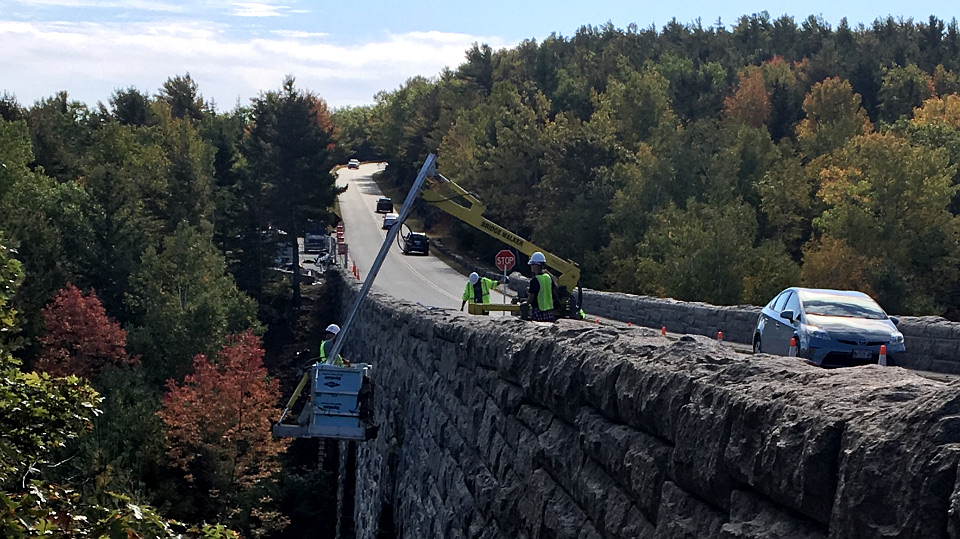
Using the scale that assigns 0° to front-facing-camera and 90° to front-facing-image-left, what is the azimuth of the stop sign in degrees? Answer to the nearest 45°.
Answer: approximately 0°

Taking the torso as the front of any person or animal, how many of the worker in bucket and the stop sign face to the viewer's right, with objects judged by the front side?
1

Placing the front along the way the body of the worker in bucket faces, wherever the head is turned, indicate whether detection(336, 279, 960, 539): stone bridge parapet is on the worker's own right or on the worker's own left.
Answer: on the worker's own right

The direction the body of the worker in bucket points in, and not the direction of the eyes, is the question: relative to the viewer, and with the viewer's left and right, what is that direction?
facing to the right of the viewer

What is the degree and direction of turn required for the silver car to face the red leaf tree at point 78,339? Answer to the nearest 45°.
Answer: approximately 180°

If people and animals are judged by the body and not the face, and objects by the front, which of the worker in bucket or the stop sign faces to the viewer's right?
the worker in bucket

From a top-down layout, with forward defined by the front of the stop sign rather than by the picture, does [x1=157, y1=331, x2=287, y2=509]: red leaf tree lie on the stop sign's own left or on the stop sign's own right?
on the stop sign's own right

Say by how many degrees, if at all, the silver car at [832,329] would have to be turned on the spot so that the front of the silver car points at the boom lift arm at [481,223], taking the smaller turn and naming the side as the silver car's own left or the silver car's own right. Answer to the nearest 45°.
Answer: approximately 180°
